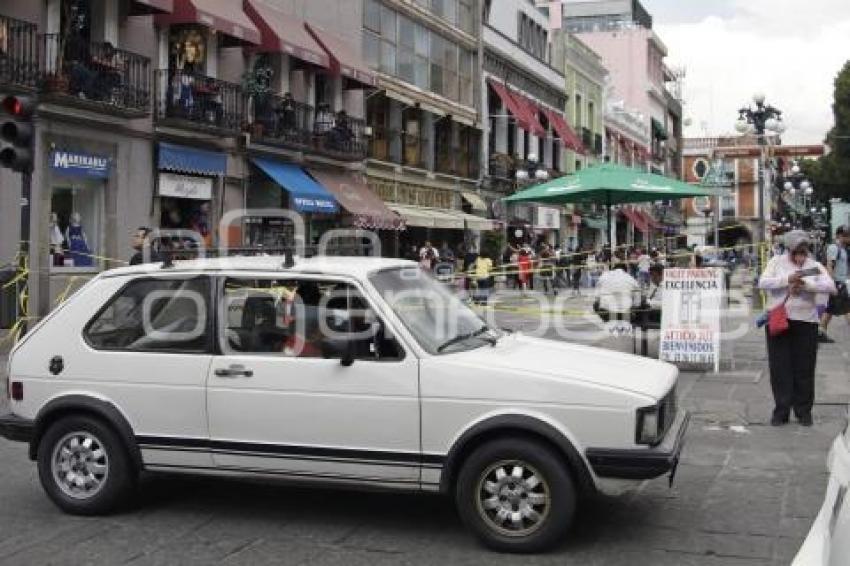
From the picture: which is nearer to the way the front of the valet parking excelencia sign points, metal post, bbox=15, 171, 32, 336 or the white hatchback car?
the white hatchback car

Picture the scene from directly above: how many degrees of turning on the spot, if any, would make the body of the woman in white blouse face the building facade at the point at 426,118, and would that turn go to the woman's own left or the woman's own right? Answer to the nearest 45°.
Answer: approximately 135° to the woman's own right

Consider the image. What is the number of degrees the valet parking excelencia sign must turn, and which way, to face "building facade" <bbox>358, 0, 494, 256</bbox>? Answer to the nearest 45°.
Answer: approximately 135° to its right

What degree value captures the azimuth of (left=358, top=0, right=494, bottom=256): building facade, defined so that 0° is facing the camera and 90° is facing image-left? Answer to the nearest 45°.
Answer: approximately 315°

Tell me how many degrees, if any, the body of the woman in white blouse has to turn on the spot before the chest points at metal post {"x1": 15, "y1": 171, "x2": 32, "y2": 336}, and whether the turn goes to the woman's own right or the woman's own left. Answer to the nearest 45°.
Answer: approximately 90° to the woman's own right

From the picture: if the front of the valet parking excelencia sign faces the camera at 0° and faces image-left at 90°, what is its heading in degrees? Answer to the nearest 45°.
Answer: approximately 0°

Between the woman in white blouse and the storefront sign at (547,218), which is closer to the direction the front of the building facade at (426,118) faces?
the woman in white blouse

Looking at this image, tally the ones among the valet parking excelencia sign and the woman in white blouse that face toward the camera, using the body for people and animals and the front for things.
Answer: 2

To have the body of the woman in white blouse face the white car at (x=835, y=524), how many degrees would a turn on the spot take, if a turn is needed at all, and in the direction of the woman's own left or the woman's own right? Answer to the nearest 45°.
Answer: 0° — they already face it

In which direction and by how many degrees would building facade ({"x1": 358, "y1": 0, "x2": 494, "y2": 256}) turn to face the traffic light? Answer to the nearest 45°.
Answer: approximately 45° to its right
